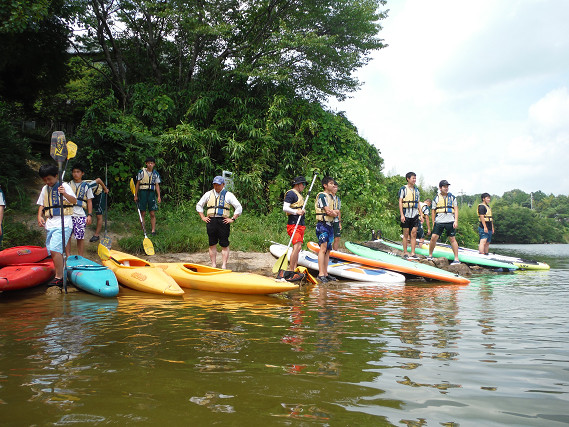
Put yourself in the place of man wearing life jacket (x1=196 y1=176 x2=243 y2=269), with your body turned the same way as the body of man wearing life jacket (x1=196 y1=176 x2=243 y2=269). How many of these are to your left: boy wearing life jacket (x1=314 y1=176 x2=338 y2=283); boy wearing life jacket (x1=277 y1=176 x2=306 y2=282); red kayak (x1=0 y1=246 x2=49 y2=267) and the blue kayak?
2

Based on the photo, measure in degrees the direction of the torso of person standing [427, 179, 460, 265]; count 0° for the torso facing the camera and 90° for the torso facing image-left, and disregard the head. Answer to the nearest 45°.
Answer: approximately 0°

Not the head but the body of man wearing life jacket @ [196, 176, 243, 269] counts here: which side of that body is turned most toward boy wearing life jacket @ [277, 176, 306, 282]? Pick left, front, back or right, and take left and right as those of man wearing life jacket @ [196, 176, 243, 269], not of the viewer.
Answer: left

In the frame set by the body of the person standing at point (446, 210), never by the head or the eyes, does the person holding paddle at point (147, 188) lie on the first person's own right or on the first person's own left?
on the first person's own right

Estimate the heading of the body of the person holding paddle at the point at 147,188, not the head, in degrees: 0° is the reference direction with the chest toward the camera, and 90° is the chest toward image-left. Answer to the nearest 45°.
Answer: approximately 0°
